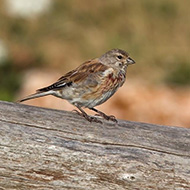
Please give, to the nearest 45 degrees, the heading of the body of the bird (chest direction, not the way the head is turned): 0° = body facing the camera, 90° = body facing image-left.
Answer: approximately 270°
